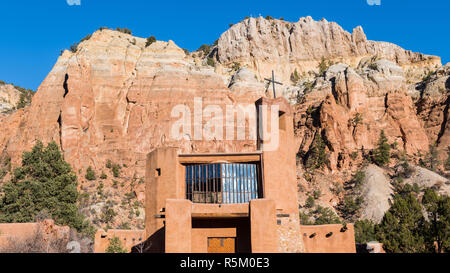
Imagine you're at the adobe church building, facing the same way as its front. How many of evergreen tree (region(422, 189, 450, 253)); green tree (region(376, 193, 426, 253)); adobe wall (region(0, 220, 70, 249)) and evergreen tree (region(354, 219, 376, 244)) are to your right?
1

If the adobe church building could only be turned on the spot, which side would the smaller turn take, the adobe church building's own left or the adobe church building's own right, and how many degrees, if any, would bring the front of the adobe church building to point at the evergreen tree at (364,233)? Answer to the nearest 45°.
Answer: approximately 135° to the adobe church building's own left

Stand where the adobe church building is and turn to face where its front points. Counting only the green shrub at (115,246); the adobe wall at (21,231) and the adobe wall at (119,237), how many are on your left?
0

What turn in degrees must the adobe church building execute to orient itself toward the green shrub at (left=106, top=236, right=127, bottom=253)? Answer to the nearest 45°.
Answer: approximately 90° to its right

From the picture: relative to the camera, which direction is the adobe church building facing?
toward the camera

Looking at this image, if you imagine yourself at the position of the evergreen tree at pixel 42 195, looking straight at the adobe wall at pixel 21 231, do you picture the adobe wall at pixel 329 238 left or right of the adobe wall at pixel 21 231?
left

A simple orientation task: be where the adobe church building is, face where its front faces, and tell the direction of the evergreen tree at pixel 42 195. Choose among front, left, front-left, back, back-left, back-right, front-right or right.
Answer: back-right

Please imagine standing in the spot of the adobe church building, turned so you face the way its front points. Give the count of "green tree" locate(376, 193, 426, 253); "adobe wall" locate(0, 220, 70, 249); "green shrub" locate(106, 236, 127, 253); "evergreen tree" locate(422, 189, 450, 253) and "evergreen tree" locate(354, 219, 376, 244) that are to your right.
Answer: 2

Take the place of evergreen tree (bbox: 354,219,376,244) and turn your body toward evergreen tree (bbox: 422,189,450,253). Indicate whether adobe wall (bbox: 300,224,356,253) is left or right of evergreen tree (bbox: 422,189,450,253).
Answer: right

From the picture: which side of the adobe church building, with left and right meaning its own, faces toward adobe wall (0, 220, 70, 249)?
right

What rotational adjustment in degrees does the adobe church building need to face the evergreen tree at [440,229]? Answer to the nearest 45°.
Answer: approximately 135° to its left

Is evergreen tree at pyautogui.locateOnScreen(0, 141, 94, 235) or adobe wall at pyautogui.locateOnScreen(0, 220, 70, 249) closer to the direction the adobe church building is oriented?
the adobe wall

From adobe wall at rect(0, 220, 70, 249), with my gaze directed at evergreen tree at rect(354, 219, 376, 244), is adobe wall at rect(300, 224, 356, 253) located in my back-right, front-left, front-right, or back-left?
front-right
